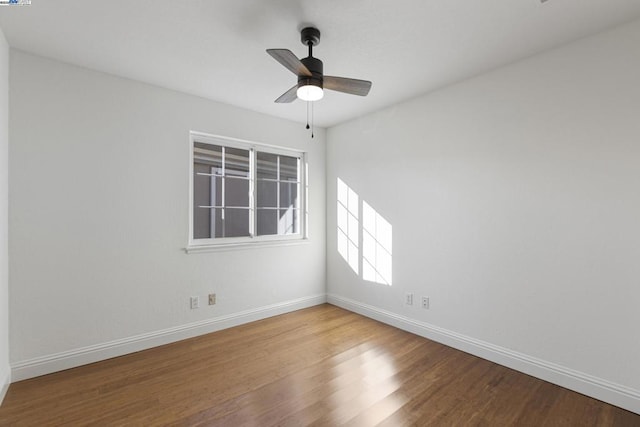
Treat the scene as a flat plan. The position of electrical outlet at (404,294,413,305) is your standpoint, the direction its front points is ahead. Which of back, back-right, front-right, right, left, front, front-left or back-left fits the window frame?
front-right

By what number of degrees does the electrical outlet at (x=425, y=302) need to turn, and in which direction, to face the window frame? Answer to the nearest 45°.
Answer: approximately 45° to its right

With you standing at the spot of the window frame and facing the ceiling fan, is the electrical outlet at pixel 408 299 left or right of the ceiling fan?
left

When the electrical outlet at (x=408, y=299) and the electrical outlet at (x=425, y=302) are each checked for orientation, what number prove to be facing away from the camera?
0

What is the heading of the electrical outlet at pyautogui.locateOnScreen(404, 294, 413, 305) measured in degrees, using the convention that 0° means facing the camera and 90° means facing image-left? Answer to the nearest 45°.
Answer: approximately 45°

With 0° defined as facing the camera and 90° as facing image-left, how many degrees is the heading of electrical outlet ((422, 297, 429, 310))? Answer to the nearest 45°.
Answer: approximately 45°

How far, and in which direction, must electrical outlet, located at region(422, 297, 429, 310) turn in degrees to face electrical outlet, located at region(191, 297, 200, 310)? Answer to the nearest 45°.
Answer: approximately 45° to its right

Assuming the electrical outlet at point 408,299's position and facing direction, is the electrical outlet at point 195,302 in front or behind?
in front
